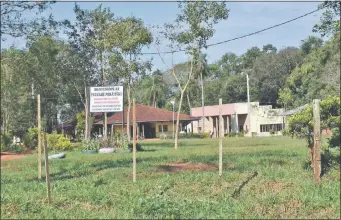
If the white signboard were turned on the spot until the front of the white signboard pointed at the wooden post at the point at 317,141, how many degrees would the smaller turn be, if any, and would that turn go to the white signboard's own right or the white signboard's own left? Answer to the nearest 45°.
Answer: approximately 45° to the white signboard's own left

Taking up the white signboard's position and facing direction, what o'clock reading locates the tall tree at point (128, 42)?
The tall tree is roughly at 6 o'clock from the white signboard.

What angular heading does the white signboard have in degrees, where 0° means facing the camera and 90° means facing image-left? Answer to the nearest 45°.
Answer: approximately 0°
